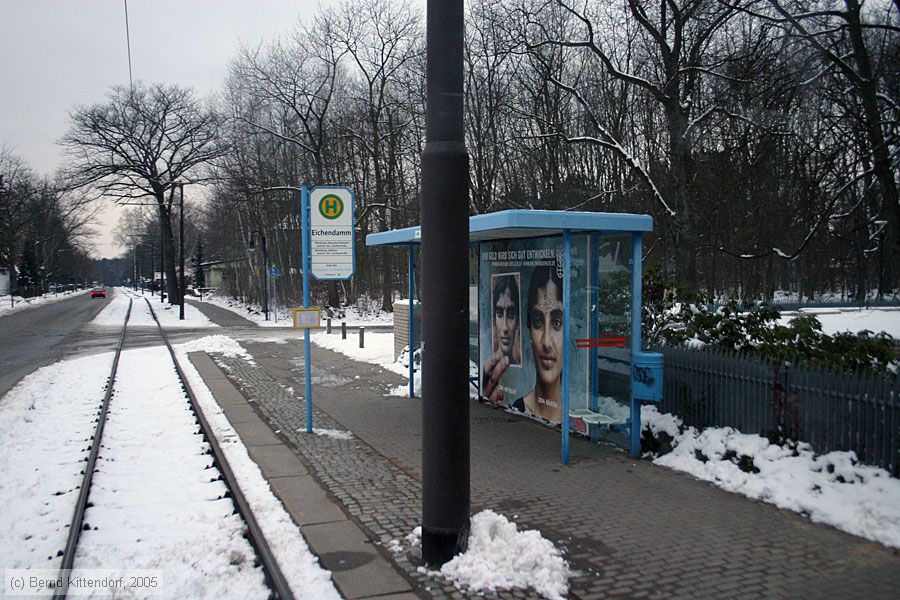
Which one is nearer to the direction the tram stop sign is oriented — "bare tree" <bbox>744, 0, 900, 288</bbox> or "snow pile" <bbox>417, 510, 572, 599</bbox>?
the snow pile

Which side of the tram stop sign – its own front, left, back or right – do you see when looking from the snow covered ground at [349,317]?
back

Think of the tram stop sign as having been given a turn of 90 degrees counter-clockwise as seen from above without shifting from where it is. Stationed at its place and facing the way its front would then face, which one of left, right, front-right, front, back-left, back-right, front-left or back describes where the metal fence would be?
front-right

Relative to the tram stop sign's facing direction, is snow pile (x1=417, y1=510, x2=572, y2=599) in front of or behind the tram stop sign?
in front

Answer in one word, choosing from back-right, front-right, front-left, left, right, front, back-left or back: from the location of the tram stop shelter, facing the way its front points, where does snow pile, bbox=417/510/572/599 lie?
front-left

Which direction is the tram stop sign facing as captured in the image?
toward the camera

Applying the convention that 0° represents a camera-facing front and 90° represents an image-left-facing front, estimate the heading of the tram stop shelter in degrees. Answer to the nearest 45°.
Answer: approximately 45°

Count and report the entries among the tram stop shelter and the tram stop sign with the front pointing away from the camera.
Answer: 0
